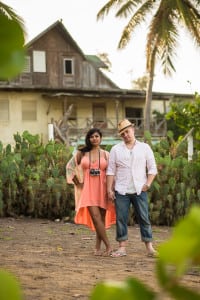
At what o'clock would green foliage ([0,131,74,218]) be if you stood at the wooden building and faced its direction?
The green foliage is roughly at 12 o'clock from the wooden building.

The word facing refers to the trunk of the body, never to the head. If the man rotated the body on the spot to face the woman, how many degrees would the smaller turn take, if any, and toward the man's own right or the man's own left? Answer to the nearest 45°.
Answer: approximately 135° to the man's own right

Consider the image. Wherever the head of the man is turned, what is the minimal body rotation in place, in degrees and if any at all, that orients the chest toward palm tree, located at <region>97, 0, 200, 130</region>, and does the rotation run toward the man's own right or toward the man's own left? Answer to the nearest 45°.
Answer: approximately 180°

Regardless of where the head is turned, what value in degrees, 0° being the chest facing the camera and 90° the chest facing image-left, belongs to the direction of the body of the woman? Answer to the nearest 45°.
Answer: approximately 0°

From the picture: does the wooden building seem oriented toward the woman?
yes
